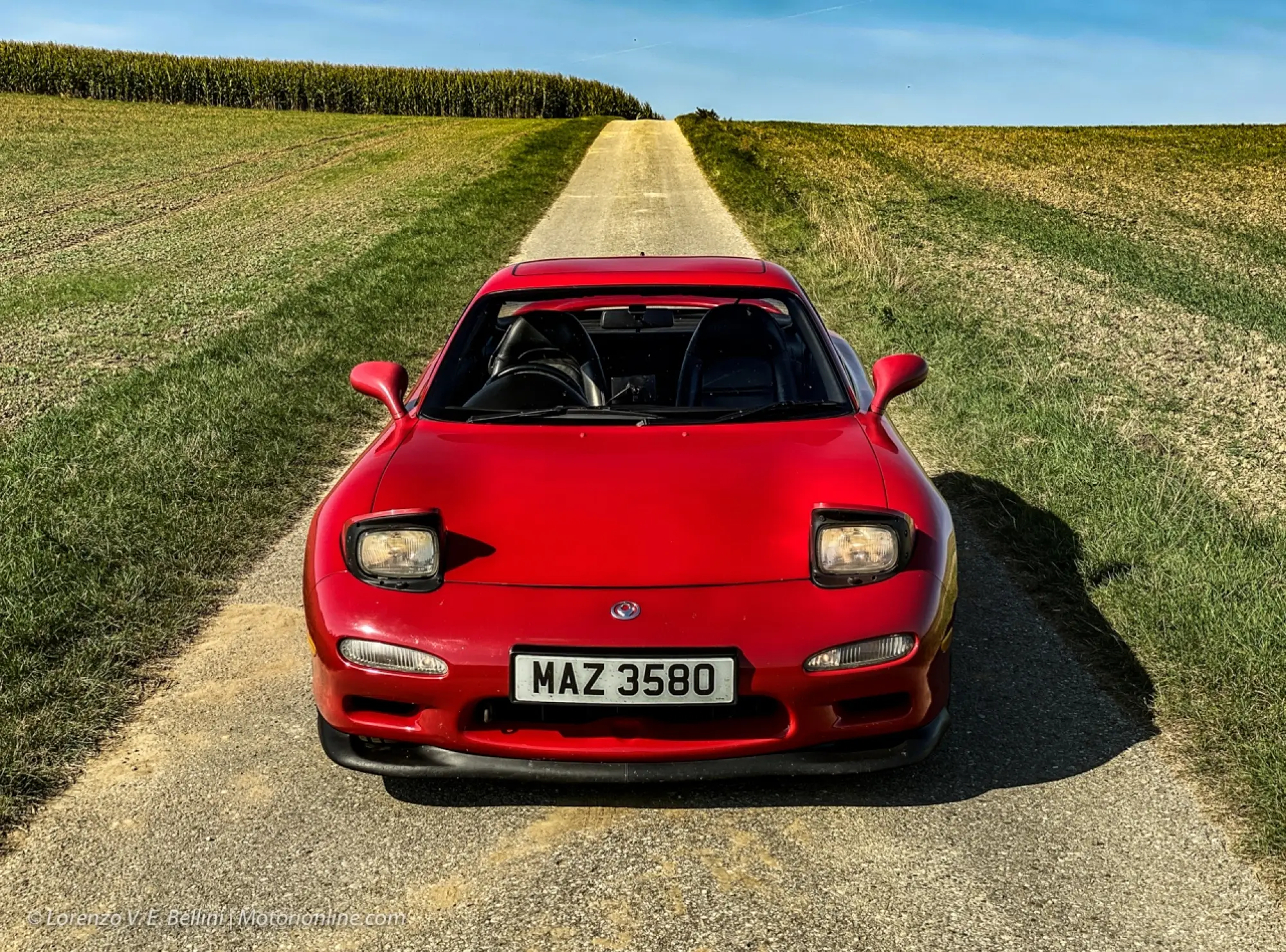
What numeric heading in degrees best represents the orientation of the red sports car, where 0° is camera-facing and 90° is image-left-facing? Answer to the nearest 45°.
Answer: approximately 0°
